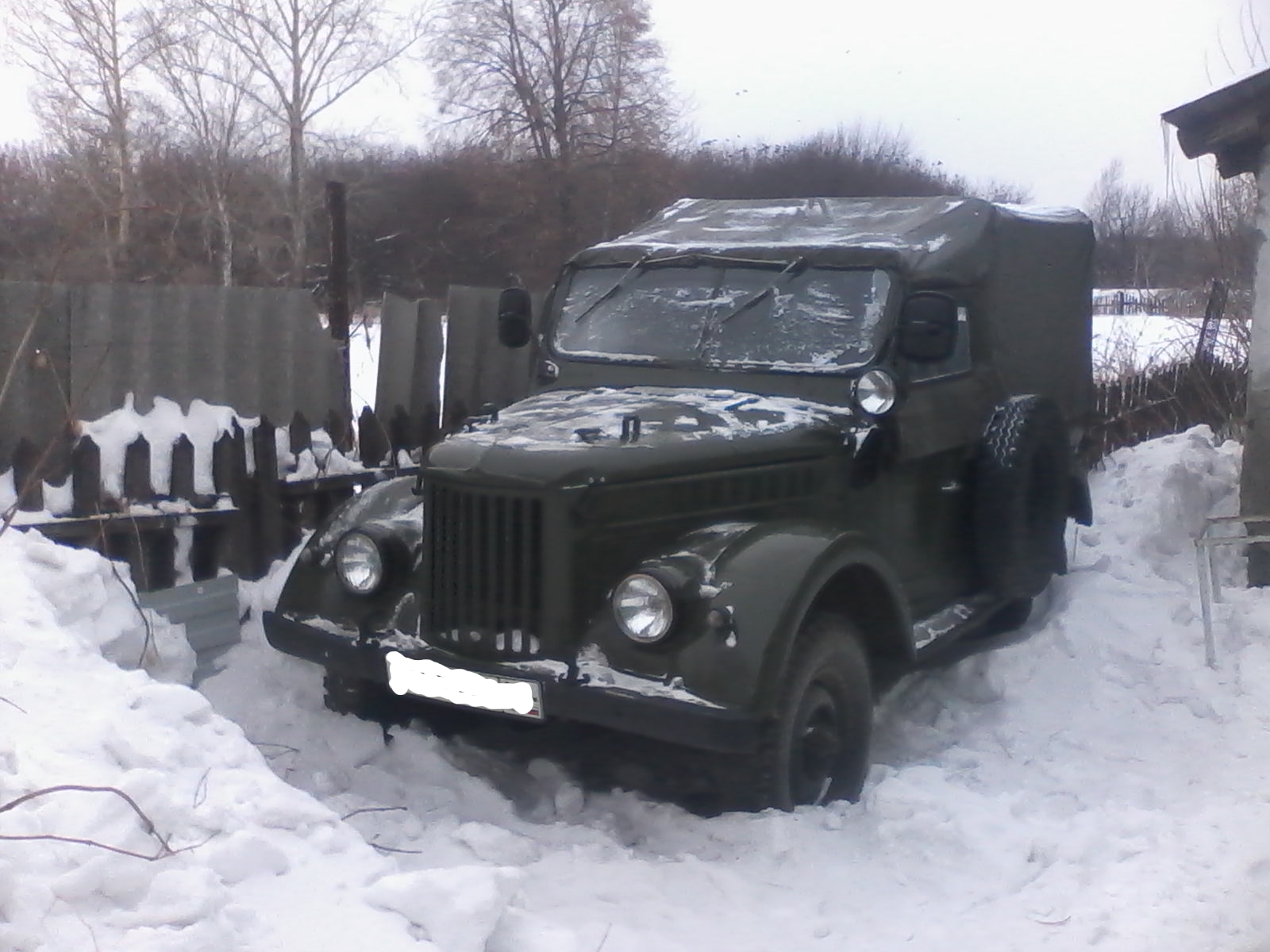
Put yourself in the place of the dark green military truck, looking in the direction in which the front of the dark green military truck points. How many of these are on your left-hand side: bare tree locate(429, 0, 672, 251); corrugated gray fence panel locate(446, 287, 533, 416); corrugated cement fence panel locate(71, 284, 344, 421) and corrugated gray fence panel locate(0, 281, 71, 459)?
0

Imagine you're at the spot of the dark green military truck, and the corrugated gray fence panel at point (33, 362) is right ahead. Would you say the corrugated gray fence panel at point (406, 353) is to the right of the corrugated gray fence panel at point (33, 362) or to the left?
right

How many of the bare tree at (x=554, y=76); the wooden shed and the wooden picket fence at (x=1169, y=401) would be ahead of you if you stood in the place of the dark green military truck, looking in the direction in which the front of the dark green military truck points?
0

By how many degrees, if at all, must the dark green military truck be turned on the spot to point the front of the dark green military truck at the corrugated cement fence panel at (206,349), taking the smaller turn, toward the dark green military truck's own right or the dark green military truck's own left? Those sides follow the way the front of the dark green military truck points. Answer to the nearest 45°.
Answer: approximately 90° to the dark green military truck's own right

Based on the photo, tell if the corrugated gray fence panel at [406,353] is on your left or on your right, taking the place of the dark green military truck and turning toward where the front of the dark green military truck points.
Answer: on your right

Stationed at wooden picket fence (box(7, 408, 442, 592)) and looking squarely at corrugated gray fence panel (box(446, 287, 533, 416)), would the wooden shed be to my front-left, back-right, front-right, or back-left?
front-right

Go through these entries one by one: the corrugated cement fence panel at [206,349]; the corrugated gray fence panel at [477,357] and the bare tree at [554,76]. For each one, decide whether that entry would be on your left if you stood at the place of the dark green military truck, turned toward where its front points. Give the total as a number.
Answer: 0

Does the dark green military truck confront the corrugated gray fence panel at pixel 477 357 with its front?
no

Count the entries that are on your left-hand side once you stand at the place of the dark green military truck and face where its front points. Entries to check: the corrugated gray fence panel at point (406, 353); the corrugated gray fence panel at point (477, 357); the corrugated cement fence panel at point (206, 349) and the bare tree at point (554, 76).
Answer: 0

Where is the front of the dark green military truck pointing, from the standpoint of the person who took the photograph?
facing the viewer and to the left of the viewer

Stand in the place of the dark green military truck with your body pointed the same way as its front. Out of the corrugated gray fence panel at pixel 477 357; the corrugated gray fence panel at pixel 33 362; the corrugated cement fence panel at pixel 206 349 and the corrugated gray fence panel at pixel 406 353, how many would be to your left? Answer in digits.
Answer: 0

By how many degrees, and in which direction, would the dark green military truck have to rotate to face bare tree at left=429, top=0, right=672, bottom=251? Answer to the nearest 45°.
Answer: approximately 135° to its right

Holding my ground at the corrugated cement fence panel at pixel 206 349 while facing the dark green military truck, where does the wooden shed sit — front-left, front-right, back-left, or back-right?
front-left

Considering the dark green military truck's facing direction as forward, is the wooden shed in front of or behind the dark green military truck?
behind

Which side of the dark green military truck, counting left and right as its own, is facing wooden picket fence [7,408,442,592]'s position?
right

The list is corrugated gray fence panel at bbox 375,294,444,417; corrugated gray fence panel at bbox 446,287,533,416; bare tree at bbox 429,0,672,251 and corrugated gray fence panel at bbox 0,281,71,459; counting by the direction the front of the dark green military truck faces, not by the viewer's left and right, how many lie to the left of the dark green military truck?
0
